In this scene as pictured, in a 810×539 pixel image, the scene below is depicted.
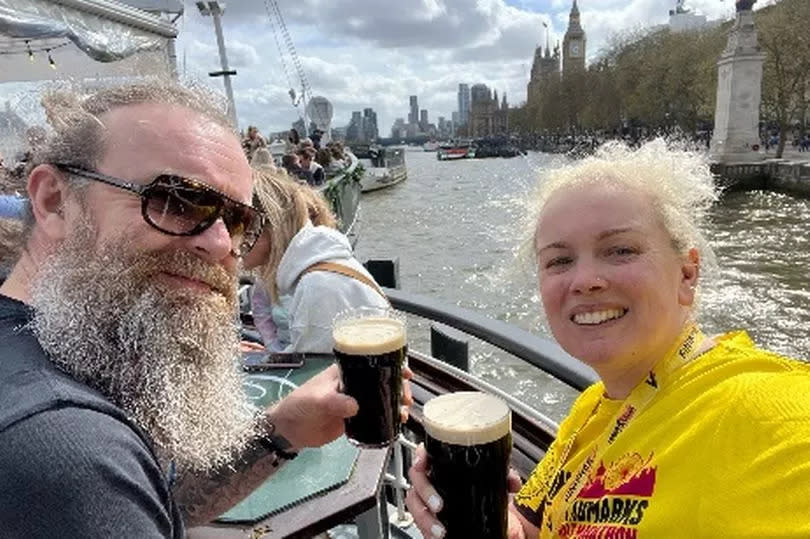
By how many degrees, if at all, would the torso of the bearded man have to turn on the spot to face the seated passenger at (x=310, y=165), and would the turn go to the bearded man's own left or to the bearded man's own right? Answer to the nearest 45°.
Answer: approximately 135° to the bearded man's own left

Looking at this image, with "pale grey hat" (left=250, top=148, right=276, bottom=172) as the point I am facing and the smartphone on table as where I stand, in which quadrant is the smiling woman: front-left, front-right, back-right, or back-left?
back-right

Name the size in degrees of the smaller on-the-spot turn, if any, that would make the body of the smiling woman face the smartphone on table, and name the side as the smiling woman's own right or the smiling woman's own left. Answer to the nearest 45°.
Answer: approximately 90° to the smiling woman's own right

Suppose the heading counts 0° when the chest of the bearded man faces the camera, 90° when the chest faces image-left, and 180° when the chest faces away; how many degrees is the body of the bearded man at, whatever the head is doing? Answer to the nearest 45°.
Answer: approximately 315°

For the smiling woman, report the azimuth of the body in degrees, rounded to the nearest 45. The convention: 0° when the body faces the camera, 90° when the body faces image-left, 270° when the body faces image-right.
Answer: approximately 45°

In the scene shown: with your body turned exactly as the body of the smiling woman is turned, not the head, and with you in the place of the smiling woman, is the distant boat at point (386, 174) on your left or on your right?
on your right
